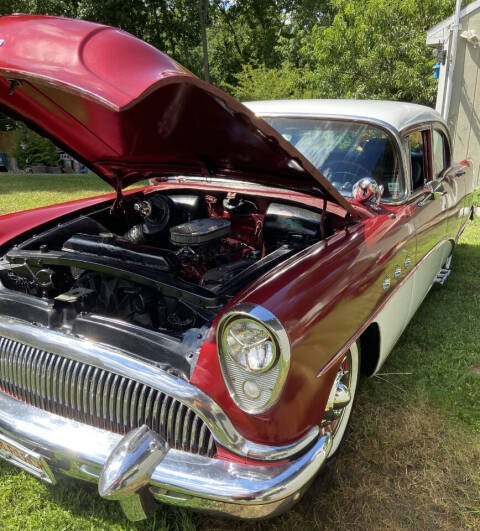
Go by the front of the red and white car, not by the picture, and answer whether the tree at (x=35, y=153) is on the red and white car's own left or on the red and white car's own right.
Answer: on the red and white car's own right

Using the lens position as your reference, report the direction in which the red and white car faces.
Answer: facing the viewer and to the left of the viewer
